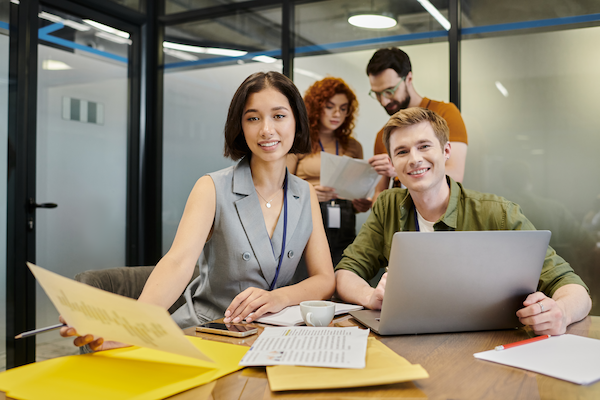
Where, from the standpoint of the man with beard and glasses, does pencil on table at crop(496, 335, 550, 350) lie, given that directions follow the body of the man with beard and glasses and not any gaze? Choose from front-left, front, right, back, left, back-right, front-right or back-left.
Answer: front-left

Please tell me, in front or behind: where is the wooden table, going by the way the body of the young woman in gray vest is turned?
in front

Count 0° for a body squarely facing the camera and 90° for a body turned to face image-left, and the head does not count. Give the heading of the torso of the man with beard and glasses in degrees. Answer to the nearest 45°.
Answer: approximately 45°

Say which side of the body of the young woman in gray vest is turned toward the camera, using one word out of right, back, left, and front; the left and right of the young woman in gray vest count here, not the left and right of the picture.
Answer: front

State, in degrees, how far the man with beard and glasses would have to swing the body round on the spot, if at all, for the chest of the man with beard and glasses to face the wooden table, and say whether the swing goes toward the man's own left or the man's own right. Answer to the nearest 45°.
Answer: approximately 45° to the man's own left

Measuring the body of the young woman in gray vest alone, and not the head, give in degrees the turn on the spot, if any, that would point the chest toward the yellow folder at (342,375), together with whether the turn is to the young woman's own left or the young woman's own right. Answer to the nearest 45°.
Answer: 0° — they already face it

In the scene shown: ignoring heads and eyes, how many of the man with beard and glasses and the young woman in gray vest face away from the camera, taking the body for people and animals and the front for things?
0

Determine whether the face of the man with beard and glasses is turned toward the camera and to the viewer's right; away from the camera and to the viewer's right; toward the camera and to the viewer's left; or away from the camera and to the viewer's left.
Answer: toward the camera and to the viewer's left
